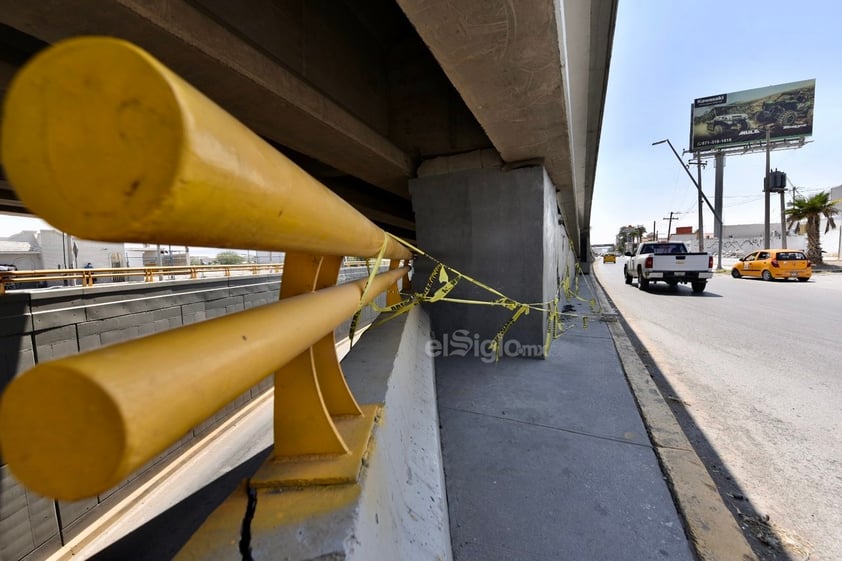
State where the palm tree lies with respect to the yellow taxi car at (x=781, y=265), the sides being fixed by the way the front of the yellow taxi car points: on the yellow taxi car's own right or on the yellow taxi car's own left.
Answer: on the yellow taxi car's own right

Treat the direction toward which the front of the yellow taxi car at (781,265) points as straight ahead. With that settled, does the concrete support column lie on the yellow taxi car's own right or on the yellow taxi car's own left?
on the yellow taxi car's own left

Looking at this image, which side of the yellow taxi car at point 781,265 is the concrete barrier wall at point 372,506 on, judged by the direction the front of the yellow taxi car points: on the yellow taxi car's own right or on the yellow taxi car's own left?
on the yellow taxi car's own left

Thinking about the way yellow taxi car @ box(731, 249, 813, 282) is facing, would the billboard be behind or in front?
in front

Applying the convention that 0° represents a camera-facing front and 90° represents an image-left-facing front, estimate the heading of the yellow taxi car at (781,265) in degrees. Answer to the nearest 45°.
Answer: approximately 135°

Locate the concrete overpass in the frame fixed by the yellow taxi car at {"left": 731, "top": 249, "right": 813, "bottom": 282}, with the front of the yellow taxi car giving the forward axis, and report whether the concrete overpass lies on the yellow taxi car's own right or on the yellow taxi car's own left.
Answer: on the yellow taxi car's own left
